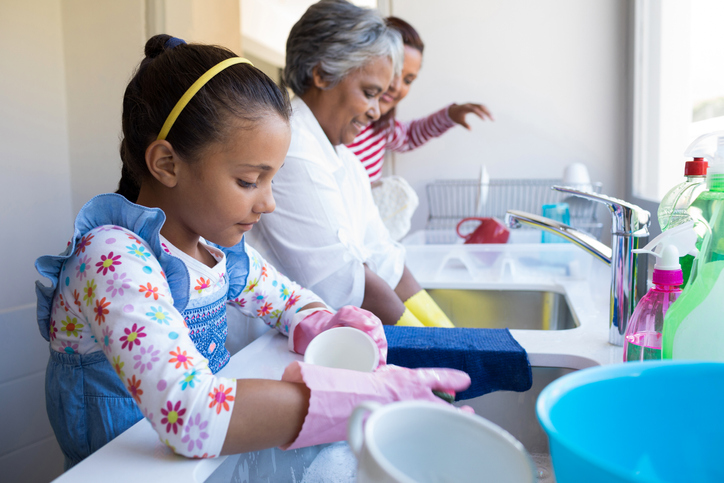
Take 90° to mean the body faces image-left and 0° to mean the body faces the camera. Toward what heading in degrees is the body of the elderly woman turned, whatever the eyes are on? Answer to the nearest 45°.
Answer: approximately 270°

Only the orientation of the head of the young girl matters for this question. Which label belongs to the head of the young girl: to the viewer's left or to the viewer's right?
to the viewer's right

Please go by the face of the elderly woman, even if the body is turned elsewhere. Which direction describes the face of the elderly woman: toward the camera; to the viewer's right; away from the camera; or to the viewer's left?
to the viewer's right
